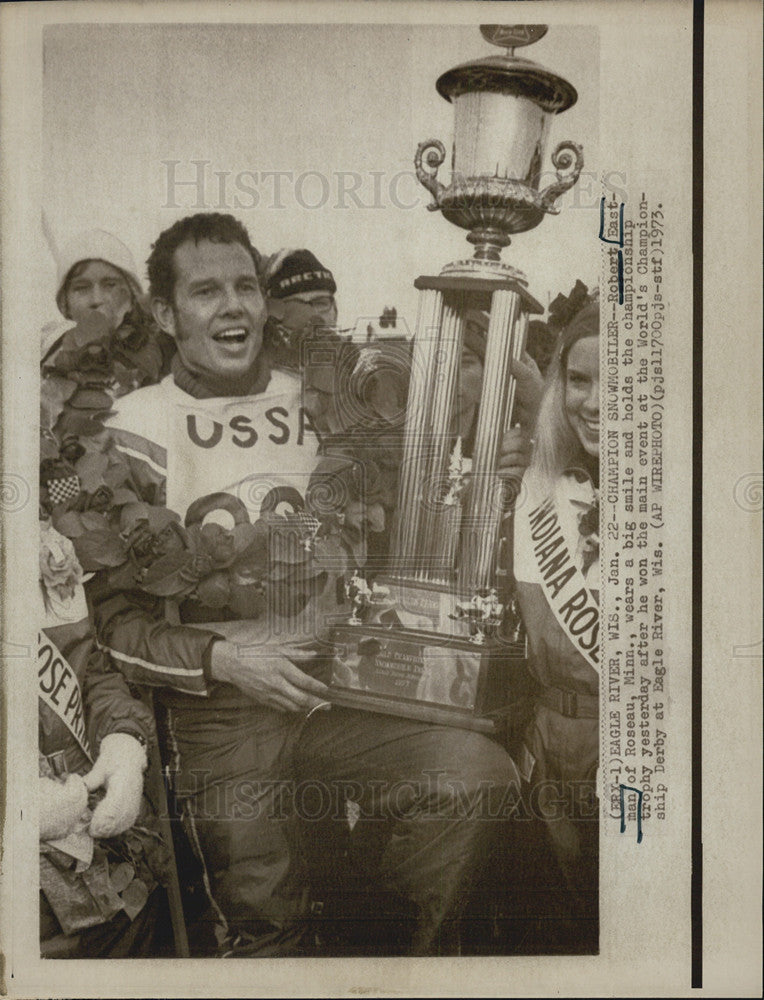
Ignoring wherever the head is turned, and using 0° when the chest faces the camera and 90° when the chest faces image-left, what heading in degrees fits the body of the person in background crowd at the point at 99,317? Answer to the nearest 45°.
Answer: approximately 0°

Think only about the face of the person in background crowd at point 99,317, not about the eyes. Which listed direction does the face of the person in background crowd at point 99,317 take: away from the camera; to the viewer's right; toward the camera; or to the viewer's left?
toward the camera

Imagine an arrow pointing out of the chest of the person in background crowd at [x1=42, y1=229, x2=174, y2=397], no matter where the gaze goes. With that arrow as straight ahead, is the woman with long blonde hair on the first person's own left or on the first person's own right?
on the first person's own left
